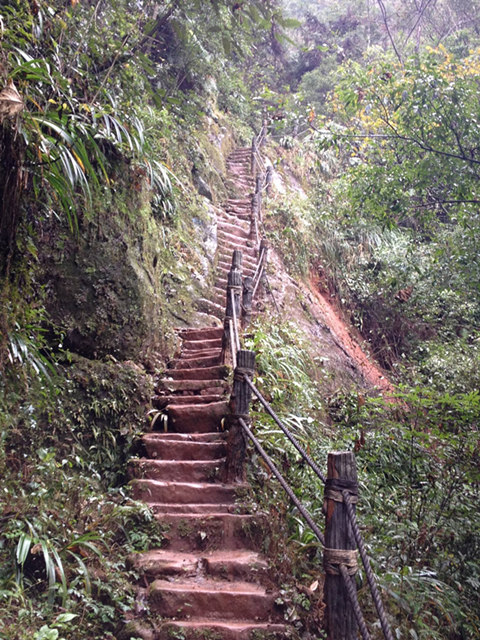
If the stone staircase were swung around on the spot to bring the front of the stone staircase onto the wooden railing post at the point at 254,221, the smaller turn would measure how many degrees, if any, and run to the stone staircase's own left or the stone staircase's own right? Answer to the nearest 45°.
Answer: approximately 180°

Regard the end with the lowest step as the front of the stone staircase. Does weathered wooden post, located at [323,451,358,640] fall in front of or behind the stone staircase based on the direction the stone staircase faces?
in front

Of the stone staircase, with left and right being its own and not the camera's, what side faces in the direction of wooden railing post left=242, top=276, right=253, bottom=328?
back

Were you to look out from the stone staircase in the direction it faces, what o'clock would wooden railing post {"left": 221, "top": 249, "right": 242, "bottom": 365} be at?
The wooden railing post is roughly at 6 o'clock from the stone staircase.

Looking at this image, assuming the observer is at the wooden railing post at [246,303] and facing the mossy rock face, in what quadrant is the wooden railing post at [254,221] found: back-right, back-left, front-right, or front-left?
back-right

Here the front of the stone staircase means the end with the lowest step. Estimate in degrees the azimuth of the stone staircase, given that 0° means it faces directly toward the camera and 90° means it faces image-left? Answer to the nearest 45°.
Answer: approximately 0°
